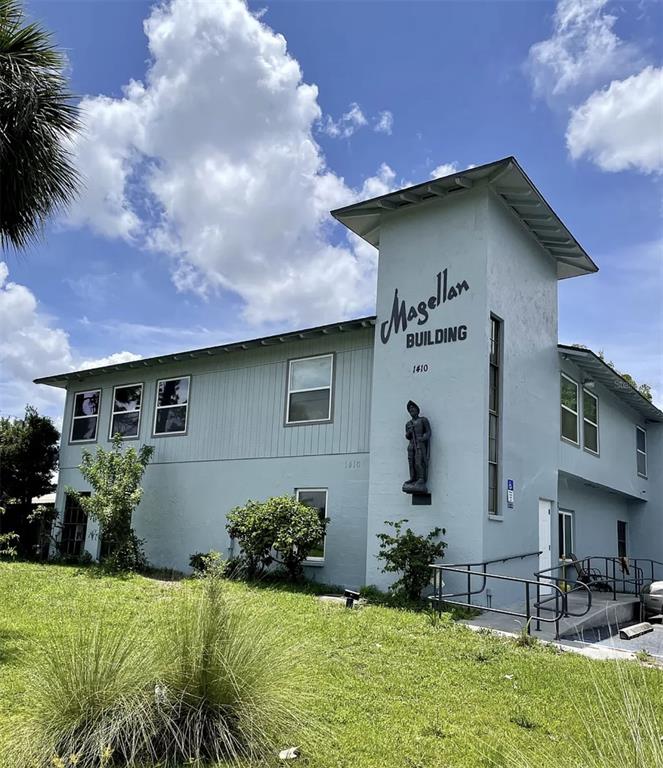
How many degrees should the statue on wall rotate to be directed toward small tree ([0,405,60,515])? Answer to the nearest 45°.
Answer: approximately 90° to its right

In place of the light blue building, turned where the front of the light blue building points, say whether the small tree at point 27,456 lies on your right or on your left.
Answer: on your right

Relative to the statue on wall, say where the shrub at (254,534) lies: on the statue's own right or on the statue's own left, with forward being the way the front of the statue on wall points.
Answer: on the statue's own right

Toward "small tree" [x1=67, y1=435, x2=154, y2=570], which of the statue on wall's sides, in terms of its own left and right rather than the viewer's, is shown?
right

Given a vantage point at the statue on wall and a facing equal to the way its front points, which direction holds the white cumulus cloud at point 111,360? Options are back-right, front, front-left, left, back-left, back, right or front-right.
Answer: right

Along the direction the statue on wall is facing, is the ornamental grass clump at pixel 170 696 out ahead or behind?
ahead

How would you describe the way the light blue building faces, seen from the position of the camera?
facing the viewer and to the left of the viewer
